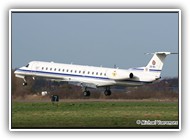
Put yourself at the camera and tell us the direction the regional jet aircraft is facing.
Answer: facing away from the viewer and to the left of the viewer
